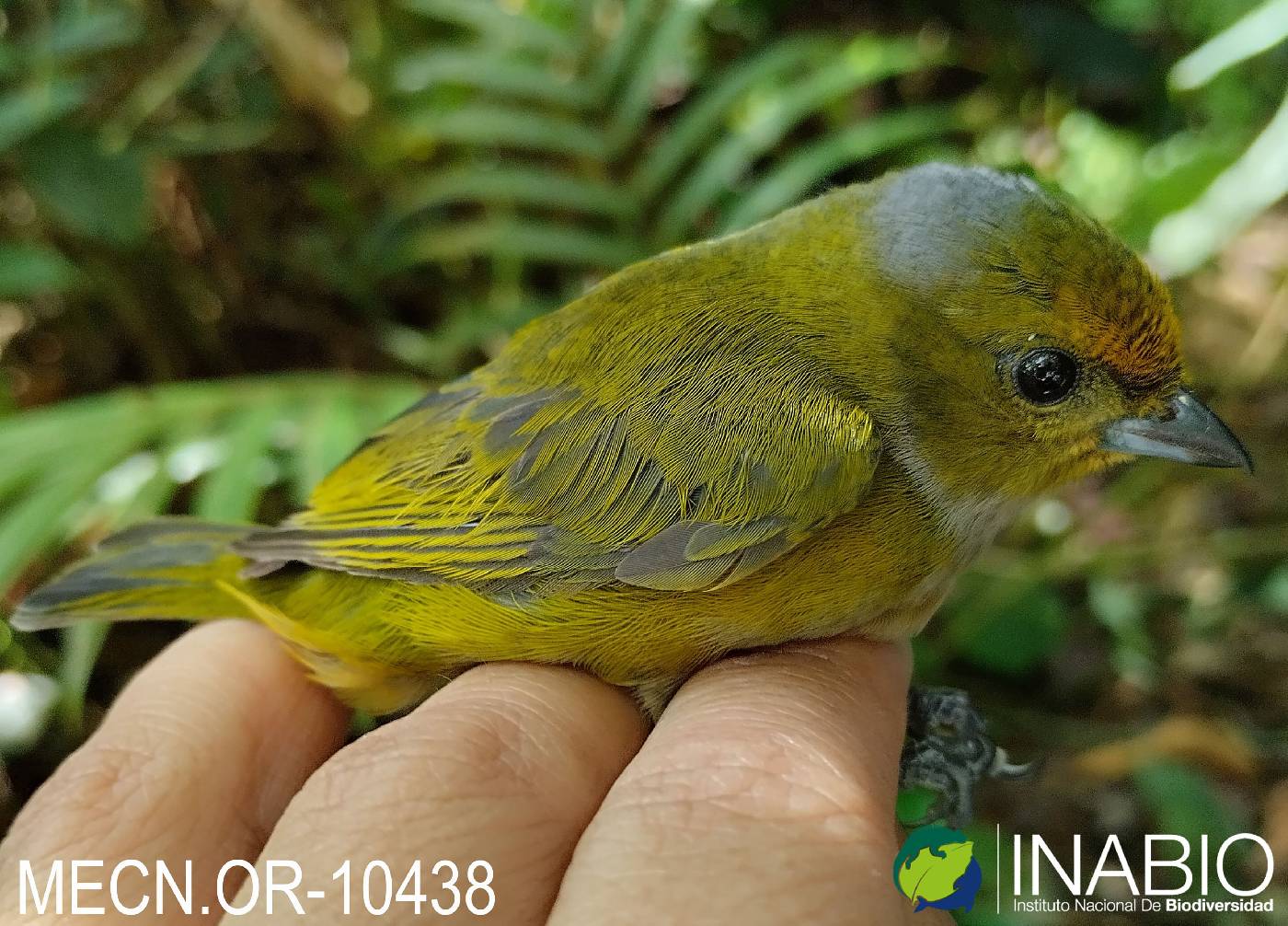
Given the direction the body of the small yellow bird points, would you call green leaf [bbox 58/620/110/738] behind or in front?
behind

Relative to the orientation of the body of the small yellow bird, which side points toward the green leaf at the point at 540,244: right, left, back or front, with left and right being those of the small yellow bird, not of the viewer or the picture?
left

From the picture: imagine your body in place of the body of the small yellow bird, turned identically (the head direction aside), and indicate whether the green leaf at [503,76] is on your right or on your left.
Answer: on your left

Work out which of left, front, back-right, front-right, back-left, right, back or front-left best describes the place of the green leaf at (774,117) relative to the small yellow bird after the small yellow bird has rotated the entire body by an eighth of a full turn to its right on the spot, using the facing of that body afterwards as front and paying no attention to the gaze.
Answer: back-left

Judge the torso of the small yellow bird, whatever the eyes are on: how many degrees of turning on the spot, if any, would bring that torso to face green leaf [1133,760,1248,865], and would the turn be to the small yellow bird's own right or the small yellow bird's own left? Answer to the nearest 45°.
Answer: approximately 45° to the small yellow bird's own left

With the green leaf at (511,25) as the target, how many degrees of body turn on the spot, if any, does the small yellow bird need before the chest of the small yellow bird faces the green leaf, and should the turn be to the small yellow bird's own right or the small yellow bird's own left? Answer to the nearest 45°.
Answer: approximately 90° to the small yellow bird's own left

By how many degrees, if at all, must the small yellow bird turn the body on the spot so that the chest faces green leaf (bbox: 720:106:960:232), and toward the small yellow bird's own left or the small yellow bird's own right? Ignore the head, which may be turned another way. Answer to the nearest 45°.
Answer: approximately 90° to the small yellow bird's own left

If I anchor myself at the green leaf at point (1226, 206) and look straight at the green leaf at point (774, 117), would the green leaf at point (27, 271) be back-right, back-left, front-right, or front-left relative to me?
front-left

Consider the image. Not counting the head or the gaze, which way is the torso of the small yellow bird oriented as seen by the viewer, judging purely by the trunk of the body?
to the viewer's right

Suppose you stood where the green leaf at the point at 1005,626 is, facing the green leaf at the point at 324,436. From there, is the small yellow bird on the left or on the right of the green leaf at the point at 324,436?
left

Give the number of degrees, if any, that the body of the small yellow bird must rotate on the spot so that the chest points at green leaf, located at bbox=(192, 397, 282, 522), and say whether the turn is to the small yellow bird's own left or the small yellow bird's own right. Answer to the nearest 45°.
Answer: approximately 135° to the small yellow bird's own left

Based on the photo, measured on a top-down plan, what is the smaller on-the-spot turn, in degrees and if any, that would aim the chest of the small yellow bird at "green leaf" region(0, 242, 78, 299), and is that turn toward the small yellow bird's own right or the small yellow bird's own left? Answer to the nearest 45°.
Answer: approximately 135° to the small yellow bird's own left
